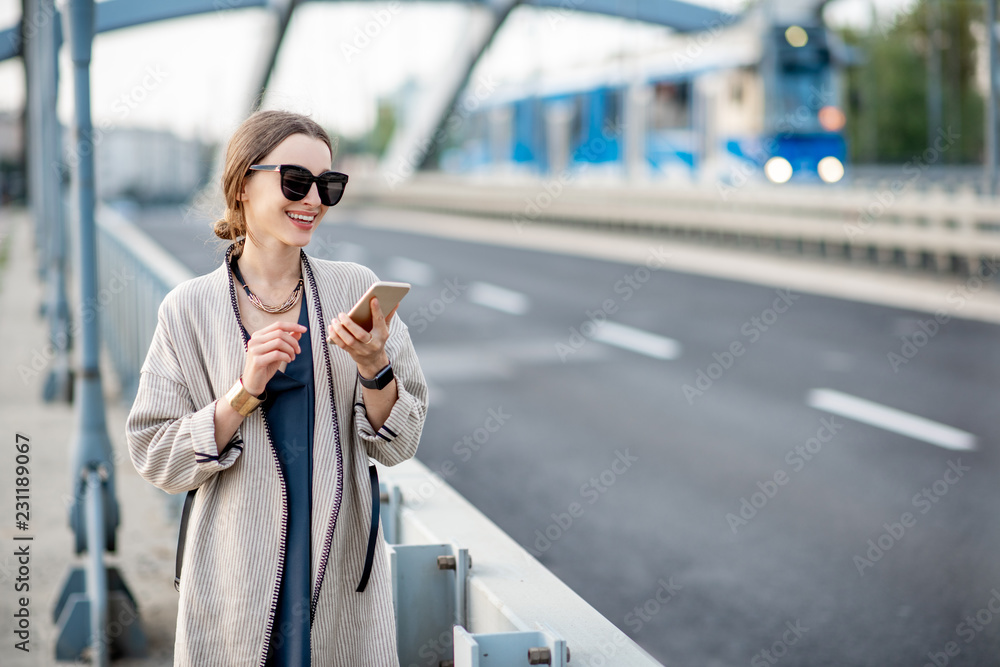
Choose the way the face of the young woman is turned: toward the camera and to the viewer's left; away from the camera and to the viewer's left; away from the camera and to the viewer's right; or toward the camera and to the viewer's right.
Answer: toward the camera and to the viewer's right

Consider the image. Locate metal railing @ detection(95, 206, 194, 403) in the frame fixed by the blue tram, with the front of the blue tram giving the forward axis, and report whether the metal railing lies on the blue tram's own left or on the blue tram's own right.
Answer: on the blue tram's own right

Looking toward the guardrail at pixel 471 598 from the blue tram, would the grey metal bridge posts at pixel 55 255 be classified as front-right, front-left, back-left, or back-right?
front-right

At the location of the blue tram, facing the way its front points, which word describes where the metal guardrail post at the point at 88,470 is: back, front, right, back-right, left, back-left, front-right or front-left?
front-right

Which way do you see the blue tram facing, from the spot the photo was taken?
facing the viewer and to the right of the viewer

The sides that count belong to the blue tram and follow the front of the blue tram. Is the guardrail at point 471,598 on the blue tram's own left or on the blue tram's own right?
on the blue tram's own right
